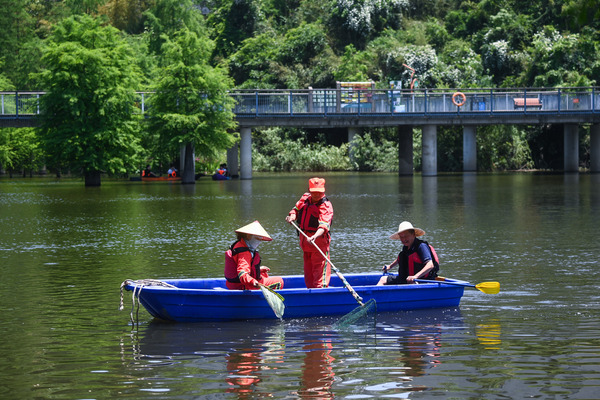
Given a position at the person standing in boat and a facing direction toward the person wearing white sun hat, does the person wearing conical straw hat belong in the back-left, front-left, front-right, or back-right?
back-right

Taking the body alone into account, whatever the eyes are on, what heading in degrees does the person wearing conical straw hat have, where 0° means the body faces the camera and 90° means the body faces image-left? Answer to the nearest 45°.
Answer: approximately 270°

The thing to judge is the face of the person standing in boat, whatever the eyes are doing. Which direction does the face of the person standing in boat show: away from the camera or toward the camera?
toward the camera

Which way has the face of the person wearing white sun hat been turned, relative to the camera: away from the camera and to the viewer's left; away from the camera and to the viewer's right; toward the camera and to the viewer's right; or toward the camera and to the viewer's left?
toward the camera and to the viewer's left

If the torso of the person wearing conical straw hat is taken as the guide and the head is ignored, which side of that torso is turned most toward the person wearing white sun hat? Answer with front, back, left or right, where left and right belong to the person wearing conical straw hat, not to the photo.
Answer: front

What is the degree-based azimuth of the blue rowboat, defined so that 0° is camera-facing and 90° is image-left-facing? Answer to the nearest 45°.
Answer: approximately 90°

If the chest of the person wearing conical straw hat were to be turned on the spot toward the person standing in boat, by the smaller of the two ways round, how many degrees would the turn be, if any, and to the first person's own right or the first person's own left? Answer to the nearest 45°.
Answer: approximately 45° to the first person's own left
